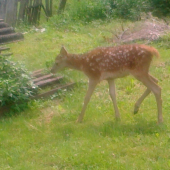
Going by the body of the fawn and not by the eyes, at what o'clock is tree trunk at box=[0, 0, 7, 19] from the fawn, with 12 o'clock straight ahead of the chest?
The tree trunk is roughly at 2 o'clock from the fawn.

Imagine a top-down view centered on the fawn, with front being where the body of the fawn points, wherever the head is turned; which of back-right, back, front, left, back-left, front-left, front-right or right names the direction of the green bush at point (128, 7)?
right

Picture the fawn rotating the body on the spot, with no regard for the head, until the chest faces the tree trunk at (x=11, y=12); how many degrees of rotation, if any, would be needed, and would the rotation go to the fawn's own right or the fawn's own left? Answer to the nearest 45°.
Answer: approximately 45° to the fawn's own right

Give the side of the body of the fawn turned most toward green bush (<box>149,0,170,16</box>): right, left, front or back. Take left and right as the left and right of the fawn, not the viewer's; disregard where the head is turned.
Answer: right

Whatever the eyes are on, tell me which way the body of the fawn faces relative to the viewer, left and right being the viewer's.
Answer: facing to the left of the viewer

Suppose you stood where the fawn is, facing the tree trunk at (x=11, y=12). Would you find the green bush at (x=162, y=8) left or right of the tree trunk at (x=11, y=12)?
right

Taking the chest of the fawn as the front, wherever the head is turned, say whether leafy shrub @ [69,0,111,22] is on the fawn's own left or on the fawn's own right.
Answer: on the fawn's own right

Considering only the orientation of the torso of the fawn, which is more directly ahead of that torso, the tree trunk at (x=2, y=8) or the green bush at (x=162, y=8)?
the tree trunk

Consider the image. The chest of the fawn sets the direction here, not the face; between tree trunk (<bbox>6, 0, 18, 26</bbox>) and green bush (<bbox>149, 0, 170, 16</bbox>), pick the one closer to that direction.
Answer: the tree trunk
